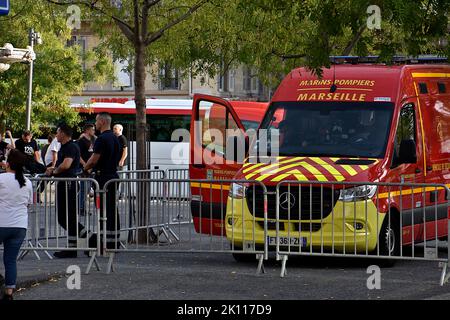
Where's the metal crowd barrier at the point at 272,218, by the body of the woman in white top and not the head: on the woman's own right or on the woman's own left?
on the woman's own right

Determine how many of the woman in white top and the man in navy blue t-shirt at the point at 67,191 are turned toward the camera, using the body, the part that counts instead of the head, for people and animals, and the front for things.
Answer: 0

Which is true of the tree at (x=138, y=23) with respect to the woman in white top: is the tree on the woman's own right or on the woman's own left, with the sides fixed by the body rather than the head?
on the woman's own right

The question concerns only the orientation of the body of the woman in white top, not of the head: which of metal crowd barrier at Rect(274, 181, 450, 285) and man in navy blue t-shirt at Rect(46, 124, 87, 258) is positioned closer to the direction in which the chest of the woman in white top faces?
the man in navy blue t-shirt

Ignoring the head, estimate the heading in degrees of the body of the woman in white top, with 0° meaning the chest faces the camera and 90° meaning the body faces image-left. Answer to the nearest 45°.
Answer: approximately 135°
